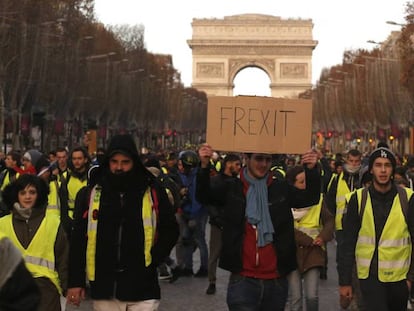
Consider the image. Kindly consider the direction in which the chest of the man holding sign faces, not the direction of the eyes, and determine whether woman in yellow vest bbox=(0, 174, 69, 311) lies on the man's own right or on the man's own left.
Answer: on the man's own right

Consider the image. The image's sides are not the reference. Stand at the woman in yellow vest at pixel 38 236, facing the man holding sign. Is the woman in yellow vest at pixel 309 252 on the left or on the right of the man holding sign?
left

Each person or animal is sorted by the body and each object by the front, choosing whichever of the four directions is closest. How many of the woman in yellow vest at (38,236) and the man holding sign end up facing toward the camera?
2

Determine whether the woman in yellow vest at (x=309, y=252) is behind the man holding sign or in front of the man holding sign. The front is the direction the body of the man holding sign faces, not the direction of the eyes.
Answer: behind

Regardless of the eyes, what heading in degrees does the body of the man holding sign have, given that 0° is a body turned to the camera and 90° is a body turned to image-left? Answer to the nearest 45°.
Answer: approximately 0°

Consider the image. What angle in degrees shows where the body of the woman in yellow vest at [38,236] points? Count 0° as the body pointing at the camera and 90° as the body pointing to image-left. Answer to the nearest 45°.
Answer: approximately 0°

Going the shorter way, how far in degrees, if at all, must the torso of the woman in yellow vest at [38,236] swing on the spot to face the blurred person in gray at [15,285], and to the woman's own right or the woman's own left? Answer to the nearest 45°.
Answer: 0° — they already face them
